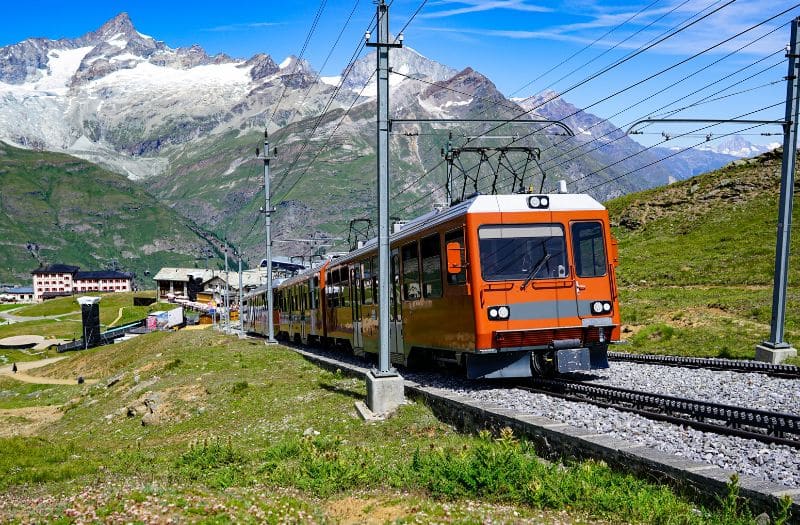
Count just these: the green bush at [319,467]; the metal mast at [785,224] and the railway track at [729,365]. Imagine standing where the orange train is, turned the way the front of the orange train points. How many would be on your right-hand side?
1

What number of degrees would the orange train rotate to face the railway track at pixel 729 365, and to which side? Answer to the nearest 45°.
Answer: approximately 90° to its left

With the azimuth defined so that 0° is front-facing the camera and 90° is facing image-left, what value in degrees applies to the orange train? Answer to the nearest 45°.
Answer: approximately 315°

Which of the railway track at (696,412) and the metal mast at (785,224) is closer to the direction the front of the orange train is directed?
the railway track

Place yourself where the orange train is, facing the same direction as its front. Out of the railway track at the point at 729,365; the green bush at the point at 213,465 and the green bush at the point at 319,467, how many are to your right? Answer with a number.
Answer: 2

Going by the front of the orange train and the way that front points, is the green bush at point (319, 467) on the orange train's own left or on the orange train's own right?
on the orange train's own right

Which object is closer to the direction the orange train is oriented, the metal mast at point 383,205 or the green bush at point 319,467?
the green bush

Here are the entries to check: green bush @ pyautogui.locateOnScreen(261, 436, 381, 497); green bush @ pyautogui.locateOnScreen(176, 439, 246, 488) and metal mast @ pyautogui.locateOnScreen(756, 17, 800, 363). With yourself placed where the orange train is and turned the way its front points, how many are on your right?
2

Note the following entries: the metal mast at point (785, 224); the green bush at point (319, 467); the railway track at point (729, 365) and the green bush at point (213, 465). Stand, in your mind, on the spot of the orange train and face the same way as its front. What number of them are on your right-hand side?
2

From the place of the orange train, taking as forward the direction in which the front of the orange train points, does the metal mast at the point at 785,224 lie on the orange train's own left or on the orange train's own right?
on the orange train's own left
